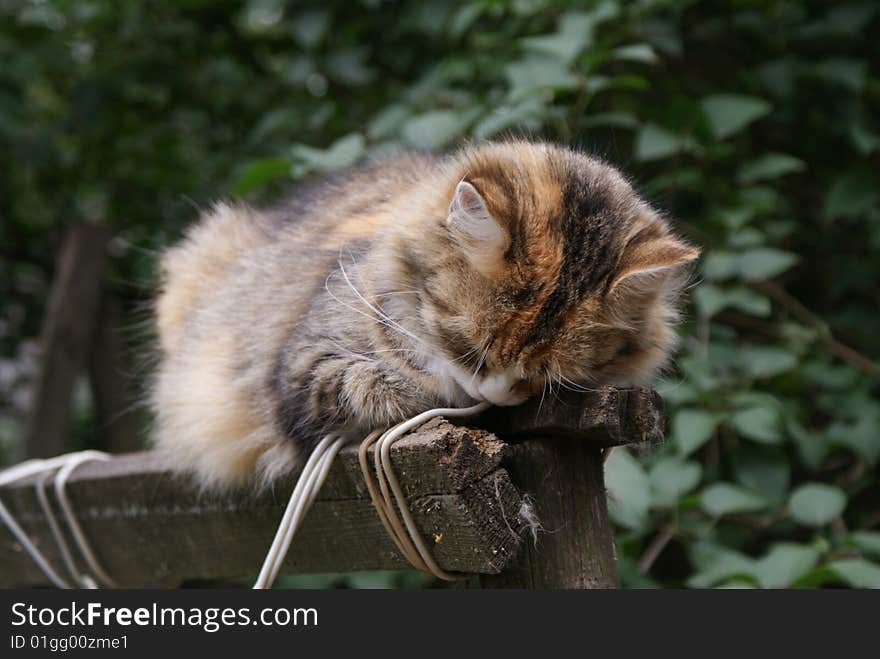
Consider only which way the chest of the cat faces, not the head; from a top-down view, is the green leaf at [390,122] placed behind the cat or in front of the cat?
behind

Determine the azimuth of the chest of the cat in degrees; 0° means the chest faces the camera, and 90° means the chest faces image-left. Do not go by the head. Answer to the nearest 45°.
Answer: approximately 315°

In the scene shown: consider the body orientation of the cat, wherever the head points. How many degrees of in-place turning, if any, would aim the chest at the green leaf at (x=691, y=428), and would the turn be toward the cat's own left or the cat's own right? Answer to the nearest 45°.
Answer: approximately 90° to the cat's own left

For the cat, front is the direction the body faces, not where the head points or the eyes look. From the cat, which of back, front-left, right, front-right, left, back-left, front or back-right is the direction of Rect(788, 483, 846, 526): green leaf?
left

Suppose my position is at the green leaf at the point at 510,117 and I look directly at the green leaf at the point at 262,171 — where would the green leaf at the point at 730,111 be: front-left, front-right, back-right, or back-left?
back-right

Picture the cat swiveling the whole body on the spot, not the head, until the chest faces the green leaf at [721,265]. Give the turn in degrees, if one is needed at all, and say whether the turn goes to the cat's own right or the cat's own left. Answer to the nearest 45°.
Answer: approximately 90° to the cat's own left

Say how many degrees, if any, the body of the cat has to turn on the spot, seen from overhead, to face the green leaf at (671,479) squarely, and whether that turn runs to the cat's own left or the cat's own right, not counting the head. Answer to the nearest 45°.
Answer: approximately 90° to the cat's own left

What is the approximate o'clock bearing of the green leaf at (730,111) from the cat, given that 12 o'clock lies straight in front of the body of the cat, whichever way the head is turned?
The green leaf is roughly at 9 o'clock from the cat.

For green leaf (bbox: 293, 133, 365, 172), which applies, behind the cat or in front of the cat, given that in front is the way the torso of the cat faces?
behind

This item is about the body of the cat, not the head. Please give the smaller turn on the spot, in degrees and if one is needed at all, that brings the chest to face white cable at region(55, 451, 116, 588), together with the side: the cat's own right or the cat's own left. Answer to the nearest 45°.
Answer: approximately 180°
